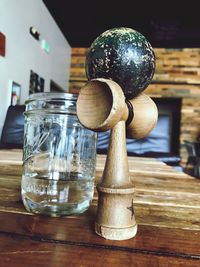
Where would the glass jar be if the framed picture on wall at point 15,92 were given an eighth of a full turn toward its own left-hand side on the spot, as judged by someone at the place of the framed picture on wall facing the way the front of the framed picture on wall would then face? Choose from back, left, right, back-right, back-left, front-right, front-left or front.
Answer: right

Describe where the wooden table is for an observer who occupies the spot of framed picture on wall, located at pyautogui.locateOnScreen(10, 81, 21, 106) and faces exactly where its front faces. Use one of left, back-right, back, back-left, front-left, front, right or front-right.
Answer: front-right

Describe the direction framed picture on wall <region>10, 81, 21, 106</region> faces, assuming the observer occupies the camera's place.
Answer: facing the viewer and to the right of the viewer

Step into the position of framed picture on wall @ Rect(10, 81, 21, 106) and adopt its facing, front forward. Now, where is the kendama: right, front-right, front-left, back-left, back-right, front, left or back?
front-right
